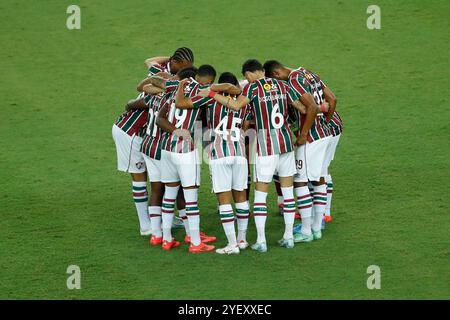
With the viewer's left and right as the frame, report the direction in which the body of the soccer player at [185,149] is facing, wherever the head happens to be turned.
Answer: facing away from the viewer and to the right of the viewer

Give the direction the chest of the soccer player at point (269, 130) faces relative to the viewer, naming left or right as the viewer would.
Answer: facing away from the viewer

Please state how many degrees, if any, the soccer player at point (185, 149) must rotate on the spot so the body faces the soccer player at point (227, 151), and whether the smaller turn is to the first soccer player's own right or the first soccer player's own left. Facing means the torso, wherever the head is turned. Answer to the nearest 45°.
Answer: approximately 45° to the first soccer player's own right

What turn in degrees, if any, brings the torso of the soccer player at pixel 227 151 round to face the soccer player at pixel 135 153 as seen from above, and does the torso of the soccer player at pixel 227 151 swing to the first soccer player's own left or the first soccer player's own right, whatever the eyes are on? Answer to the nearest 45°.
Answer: approximately 45° to the first soccer player's own left

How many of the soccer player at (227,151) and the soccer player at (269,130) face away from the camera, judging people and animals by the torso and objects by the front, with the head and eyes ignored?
2

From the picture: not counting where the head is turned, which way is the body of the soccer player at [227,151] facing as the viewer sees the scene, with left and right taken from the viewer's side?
facing away from the viewer
